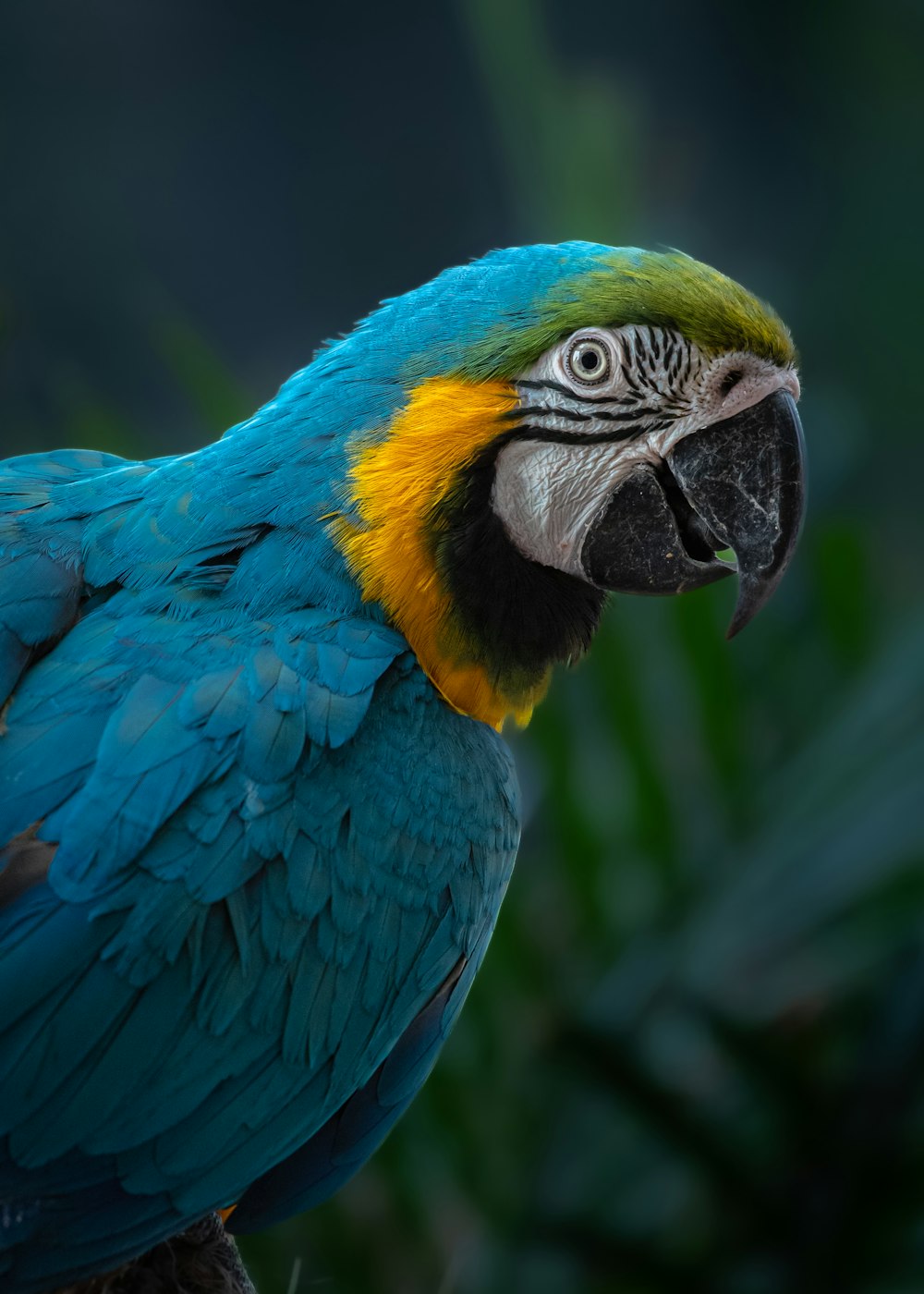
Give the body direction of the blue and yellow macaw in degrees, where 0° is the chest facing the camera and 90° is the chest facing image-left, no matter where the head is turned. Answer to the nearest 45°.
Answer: approximately 270°
